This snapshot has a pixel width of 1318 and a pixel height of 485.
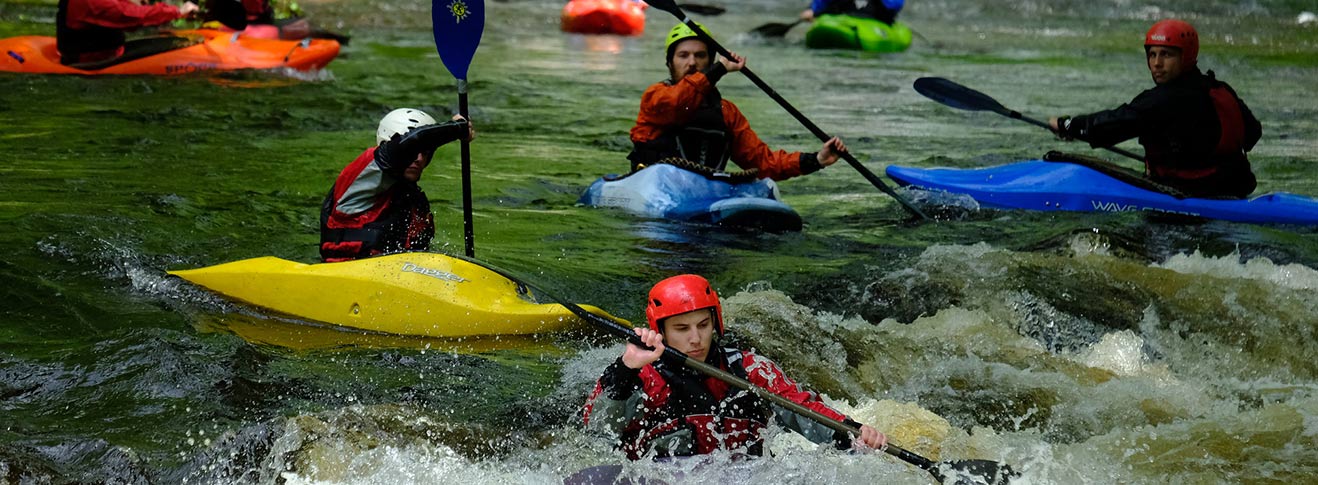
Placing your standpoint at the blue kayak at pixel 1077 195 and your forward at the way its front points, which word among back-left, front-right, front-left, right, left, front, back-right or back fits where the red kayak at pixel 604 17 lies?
front-right

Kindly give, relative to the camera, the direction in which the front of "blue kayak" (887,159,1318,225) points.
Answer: facing to the left of the viewer

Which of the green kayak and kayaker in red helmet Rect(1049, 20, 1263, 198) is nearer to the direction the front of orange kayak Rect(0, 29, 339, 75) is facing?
the green kayak

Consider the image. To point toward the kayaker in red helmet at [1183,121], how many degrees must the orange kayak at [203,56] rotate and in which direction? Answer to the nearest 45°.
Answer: approximately 45° to its right

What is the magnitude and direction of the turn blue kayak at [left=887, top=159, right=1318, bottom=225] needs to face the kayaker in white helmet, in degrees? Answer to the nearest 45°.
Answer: approximately 45° to its left

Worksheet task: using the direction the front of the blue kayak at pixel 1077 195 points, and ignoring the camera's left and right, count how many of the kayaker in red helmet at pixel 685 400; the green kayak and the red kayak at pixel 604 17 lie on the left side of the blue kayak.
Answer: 1

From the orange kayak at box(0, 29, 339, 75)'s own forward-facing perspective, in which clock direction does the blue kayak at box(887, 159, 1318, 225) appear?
The blue kayak is roughly at 2 o'clock from the orange kayak.

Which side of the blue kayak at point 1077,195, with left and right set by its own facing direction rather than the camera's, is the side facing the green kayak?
right

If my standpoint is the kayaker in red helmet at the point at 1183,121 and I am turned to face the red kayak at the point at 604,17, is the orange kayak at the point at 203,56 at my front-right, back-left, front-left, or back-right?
front-left

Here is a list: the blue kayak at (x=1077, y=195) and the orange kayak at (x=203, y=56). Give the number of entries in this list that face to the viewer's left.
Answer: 1

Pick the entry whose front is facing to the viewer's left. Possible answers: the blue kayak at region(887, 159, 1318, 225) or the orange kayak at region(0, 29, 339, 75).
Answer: the blue kayak

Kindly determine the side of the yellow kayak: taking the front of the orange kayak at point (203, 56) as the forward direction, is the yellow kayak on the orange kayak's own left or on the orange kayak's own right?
on the orange kayak's own right

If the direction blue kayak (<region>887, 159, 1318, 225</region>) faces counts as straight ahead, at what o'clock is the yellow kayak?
The yellow kayak is roughly at 10 o'clock from the blue kayak.

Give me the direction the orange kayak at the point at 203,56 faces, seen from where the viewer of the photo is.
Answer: facing to the right of the viewer

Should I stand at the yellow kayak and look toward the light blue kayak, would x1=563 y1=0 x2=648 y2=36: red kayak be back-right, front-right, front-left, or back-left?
front-left
